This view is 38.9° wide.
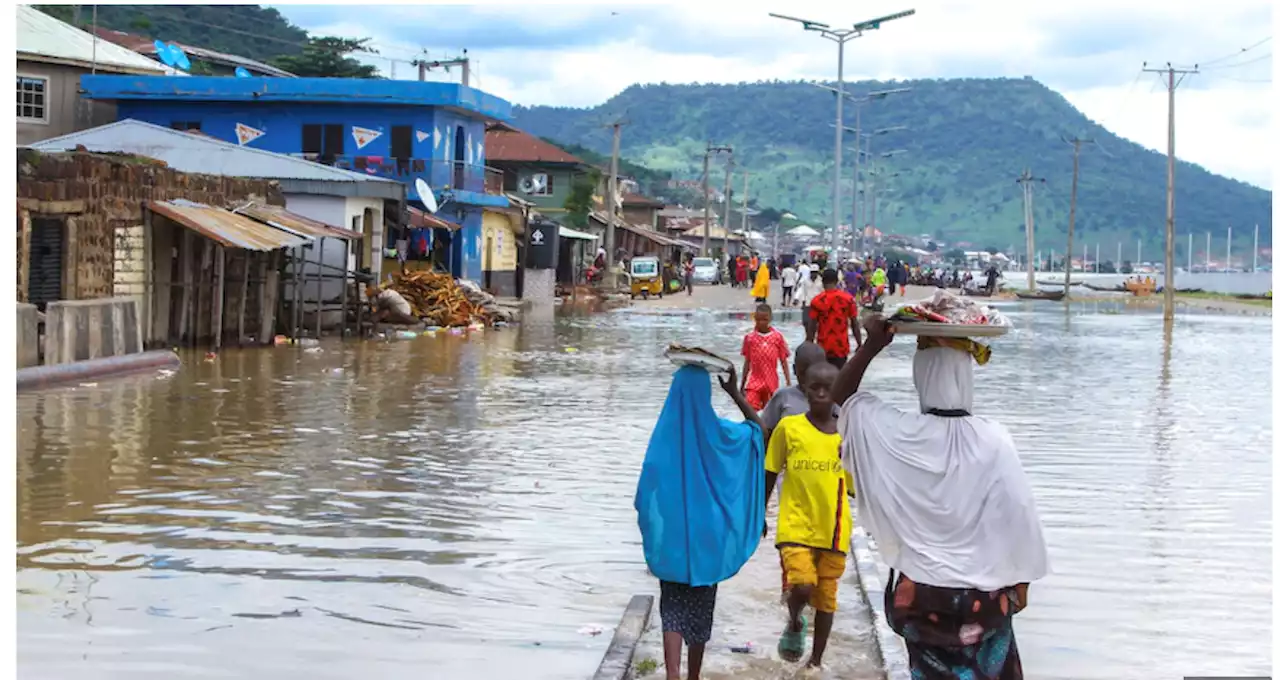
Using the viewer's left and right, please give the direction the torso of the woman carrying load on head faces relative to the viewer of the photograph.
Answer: facing away from the viewer

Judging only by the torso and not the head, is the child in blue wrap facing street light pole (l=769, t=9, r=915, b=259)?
yes

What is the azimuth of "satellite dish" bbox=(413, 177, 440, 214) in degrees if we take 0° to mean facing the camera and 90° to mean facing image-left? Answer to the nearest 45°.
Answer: approximately 315°

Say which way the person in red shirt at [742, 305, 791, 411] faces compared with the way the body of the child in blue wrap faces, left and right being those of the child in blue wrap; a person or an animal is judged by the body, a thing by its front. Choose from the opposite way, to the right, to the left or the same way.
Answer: the opposite way

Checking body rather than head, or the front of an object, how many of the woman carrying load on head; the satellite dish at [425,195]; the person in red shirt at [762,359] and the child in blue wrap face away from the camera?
2

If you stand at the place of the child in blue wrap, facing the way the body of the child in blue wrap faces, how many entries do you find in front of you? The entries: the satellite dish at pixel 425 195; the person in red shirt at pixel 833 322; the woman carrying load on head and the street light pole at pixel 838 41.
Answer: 3

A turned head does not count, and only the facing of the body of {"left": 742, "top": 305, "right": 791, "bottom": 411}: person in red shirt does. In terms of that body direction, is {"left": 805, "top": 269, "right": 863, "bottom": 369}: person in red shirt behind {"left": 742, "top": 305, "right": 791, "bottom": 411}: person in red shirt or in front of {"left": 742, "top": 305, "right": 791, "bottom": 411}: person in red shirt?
behind

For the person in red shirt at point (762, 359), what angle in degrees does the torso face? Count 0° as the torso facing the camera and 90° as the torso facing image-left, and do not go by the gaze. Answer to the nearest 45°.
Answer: approximately 0°

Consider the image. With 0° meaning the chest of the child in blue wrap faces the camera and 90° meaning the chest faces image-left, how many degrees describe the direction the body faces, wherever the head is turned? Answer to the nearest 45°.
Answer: approximately 180°

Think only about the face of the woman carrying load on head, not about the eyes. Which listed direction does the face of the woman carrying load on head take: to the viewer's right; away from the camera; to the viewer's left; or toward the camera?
away from the camera

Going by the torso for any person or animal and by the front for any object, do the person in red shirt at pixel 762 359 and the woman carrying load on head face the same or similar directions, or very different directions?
very different directions

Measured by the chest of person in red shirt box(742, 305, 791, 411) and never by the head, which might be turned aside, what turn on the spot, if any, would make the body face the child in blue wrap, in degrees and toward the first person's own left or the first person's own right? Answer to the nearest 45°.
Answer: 0° — they already face them
